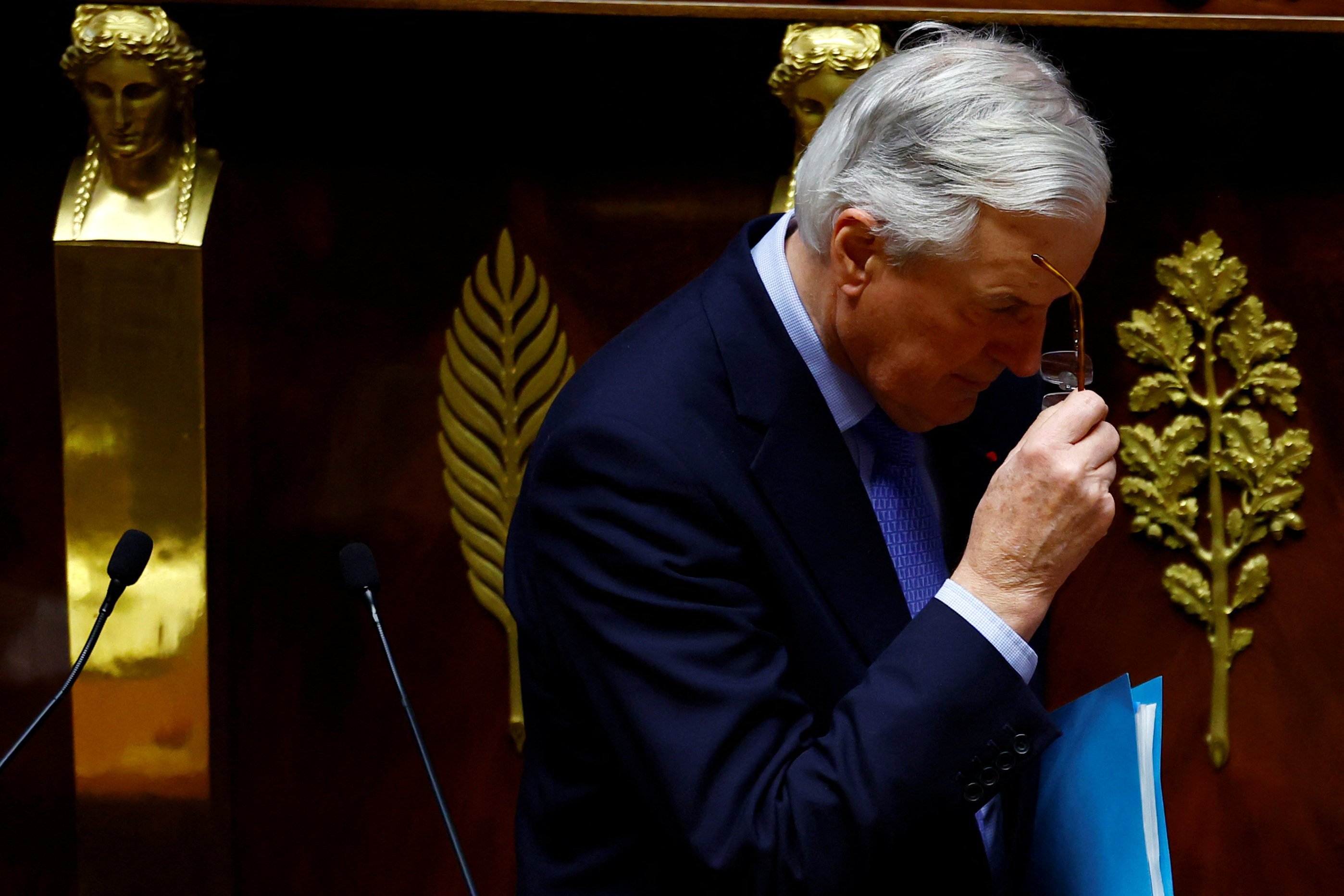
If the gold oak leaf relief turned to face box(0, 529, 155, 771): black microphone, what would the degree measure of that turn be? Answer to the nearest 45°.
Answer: approximately 45° to its right

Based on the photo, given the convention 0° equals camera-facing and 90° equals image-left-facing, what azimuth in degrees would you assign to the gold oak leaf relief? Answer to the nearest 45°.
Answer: approximately 0°

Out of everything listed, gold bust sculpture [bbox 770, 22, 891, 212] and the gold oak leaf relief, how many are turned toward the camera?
2
